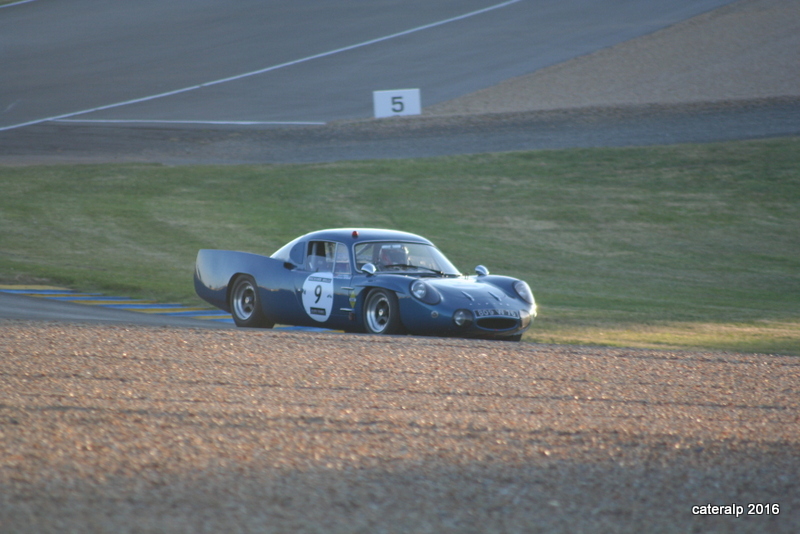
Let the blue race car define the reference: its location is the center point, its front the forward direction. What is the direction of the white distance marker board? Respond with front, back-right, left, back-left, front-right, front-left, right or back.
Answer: back-left

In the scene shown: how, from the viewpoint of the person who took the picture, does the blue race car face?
facing the viewer and to the right of the viewer
